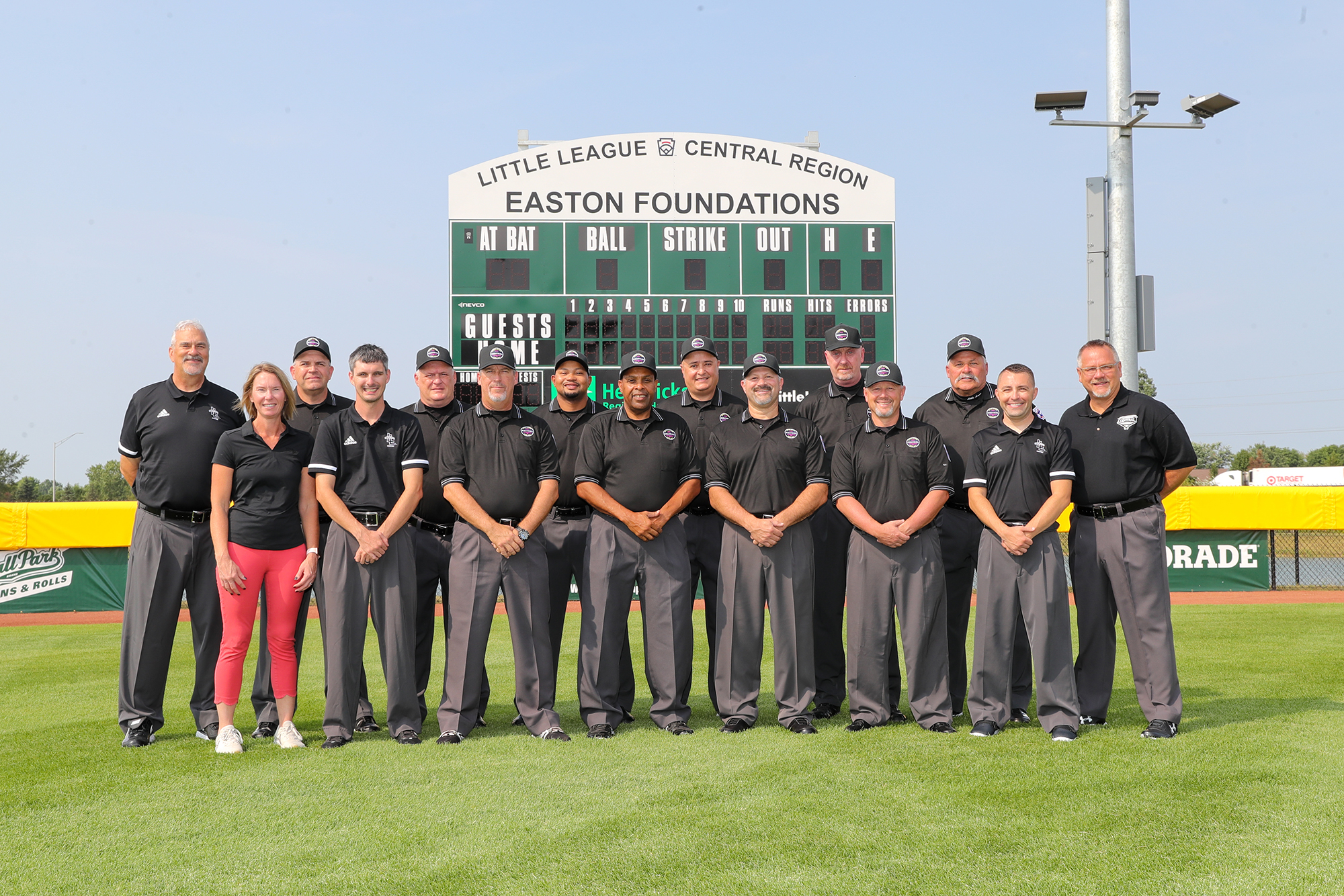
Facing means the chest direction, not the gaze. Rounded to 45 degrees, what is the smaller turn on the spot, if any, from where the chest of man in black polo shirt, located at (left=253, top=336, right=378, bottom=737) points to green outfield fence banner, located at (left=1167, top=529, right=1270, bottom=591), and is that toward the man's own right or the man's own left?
approximately 135° to the man's own left

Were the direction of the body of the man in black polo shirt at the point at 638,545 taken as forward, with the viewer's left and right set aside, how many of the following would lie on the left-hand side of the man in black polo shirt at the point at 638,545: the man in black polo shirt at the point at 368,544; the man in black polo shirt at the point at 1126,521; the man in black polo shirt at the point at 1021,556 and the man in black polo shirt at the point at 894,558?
3

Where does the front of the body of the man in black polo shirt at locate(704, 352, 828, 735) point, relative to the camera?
toward the camera

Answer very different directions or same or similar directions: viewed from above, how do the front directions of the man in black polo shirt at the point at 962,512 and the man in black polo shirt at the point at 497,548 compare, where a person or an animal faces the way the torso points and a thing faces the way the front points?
same or similar directions

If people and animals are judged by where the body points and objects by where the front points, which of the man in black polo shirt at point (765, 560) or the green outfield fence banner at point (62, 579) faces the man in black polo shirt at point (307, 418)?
the green outfield fence banner

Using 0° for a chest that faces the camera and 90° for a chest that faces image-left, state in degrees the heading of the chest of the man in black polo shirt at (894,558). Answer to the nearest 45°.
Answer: approximately 0°

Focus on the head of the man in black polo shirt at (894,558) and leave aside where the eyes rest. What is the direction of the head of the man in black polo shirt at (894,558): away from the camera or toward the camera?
toward the camera

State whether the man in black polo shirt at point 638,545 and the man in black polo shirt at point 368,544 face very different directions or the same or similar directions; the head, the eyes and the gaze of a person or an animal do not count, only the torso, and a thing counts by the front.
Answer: same or similar directions

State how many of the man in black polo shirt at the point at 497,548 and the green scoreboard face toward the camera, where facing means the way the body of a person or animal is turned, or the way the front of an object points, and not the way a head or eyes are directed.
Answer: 2

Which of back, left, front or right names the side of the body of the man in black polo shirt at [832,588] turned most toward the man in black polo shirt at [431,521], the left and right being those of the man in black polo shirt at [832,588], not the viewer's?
right

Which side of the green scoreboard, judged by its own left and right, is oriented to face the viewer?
front

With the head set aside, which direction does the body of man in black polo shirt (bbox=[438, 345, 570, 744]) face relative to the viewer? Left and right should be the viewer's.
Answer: facing the viewer

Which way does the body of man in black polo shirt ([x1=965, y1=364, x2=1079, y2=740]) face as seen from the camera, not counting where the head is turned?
toward the camera

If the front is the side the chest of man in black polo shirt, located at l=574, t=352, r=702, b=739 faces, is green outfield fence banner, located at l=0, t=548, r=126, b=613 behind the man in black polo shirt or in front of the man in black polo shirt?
behind

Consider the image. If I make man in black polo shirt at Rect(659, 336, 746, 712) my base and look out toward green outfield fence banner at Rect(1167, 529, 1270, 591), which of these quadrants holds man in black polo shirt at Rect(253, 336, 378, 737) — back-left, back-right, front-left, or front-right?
back-left

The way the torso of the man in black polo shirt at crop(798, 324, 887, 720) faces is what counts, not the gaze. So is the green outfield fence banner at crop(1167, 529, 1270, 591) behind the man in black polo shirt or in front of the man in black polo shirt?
behind
